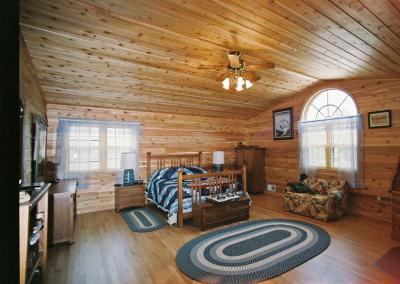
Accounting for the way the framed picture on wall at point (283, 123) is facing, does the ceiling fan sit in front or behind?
in front

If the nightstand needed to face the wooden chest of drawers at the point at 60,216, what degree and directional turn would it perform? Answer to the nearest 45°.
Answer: approximately 90° to its right

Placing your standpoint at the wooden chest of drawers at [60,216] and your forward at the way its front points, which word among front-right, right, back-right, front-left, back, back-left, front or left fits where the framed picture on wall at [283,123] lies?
front

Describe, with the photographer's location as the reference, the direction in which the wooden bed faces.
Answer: facing the viewer and to the right of the viewer

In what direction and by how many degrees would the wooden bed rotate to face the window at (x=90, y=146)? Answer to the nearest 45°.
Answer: approximately 135° to its right

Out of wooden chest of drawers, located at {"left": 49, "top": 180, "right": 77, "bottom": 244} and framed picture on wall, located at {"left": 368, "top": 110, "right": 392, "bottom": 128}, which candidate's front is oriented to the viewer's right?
the wooden chest of drawers

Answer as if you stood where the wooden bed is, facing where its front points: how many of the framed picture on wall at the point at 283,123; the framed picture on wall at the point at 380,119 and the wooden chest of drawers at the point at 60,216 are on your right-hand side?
1

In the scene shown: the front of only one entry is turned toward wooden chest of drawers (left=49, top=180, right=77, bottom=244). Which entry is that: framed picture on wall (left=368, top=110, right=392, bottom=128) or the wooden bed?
the framed picture on wall

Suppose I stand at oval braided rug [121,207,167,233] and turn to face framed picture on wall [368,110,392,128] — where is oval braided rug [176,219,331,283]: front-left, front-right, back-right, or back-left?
front-right

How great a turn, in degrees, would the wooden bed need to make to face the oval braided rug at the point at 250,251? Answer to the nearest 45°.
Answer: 0° — it already faces it

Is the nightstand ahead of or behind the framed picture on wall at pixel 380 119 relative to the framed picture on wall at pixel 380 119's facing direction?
ahead

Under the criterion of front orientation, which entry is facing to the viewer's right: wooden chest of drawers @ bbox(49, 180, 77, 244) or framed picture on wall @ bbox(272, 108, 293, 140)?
the wooden chest of drawers

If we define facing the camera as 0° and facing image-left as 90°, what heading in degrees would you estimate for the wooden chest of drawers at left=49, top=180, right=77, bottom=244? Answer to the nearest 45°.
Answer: approximately 270°

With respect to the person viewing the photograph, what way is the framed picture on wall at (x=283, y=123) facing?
facing the viewer and to the left of the viewer

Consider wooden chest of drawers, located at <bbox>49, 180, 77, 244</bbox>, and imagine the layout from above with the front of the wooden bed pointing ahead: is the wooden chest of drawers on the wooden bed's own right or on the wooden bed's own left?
on the wooden bed's own right

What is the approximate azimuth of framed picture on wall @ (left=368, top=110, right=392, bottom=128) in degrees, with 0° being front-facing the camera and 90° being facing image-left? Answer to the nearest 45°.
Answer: approximately 45°
